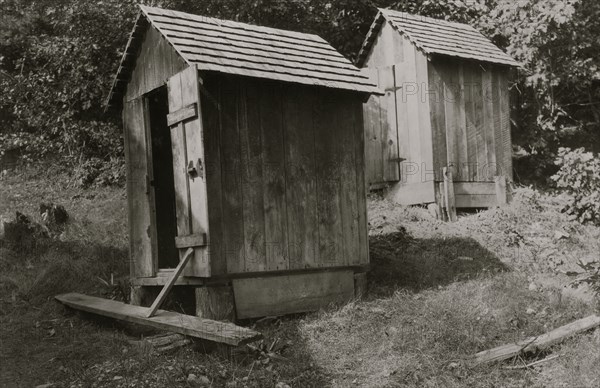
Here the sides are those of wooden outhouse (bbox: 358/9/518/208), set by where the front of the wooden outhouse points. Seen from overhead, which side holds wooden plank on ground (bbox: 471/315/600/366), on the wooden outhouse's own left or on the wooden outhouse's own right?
on the wooden outhouse's own left

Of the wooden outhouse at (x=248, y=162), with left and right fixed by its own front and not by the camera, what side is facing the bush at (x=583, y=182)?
back

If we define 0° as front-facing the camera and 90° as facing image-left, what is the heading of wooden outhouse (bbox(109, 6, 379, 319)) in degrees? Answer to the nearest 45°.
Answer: approximately 45°

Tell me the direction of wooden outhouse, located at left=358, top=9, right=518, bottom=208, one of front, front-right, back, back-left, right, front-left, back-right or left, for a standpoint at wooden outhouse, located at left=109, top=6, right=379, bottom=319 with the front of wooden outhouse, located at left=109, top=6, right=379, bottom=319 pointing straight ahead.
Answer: back

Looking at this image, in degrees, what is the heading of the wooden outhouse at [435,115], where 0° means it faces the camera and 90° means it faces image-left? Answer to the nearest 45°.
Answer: approximately 45°

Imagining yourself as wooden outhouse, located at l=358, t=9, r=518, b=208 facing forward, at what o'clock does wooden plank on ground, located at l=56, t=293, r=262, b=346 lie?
The wooden plank on ground is roughly at 11 o'clock from the wooden outhouse.

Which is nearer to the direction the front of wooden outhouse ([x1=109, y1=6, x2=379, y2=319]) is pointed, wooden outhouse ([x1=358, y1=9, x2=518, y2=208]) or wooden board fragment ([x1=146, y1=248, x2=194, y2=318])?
the wooden board fragment

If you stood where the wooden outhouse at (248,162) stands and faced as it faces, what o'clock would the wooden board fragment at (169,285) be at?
The wooden board fragment is roughly at 12 o'clock from the wooden outhouse.
